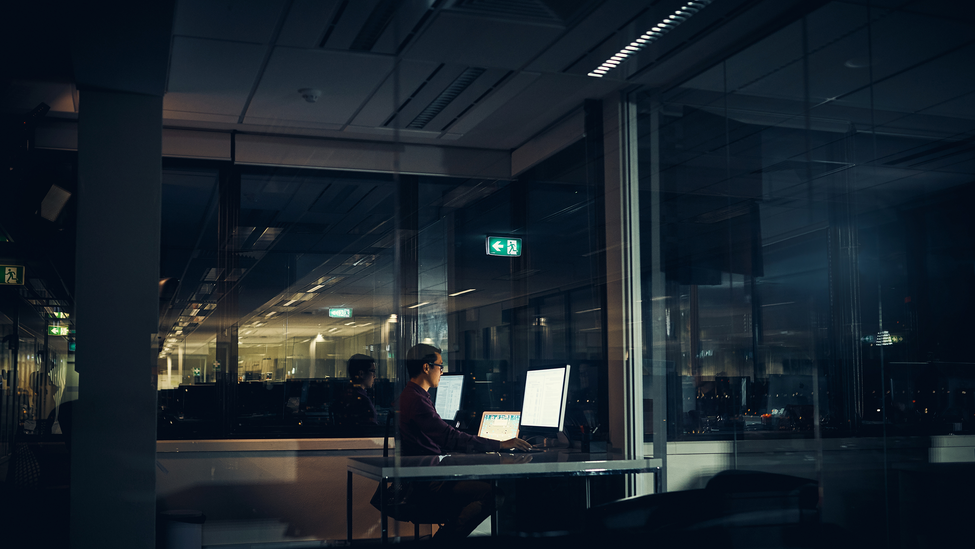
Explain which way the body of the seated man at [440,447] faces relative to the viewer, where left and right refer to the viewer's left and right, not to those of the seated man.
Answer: facing to the right of the viewer

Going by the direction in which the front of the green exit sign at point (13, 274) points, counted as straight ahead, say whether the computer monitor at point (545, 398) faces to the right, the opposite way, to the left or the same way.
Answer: to the right

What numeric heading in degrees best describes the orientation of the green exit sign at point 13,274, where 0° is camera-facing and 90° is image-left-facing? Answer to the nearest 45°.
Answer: approximately 0°

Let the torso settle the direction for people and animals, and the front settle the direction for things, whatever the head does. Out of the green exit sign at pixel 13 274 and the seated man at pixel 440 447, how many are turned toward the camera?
1
